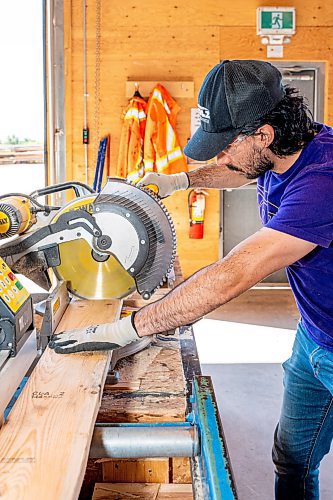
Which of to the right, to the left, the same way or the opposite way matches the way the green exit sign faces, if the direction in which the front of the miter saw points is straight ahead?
to the right

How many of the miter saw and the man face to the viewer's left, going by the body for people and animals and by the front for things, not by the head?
1

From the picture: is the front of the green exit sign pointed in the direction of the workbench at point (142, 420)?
yes

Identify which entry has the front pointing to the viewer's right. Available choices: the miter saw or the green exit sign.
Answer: the miter saw

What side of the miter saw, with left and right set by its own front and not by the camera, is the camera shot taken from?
right

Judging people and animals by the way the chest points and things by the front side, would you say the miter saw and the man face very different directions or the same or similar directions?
very different directions

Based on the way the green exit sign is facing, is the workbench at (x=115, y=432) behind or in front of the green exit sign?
in front

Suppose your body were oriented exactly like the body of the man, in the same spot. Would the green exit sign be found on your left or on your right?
on your right

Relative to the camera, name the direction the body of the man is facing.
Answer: to the viewer's left

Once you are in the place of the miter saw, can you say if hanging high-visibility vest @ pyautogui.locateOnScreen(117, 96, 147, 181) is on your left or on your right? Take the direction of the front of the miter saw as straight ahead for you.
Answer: on your left

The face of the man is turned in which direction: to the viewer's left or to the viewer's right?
to the viewer's left

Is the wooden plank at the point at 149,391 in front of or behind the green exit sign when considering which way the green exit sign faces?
in front

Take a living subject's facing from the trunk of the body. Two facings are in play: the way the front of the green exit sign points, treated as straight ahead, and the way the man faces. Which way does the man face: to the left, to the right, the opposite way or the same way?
to the right
